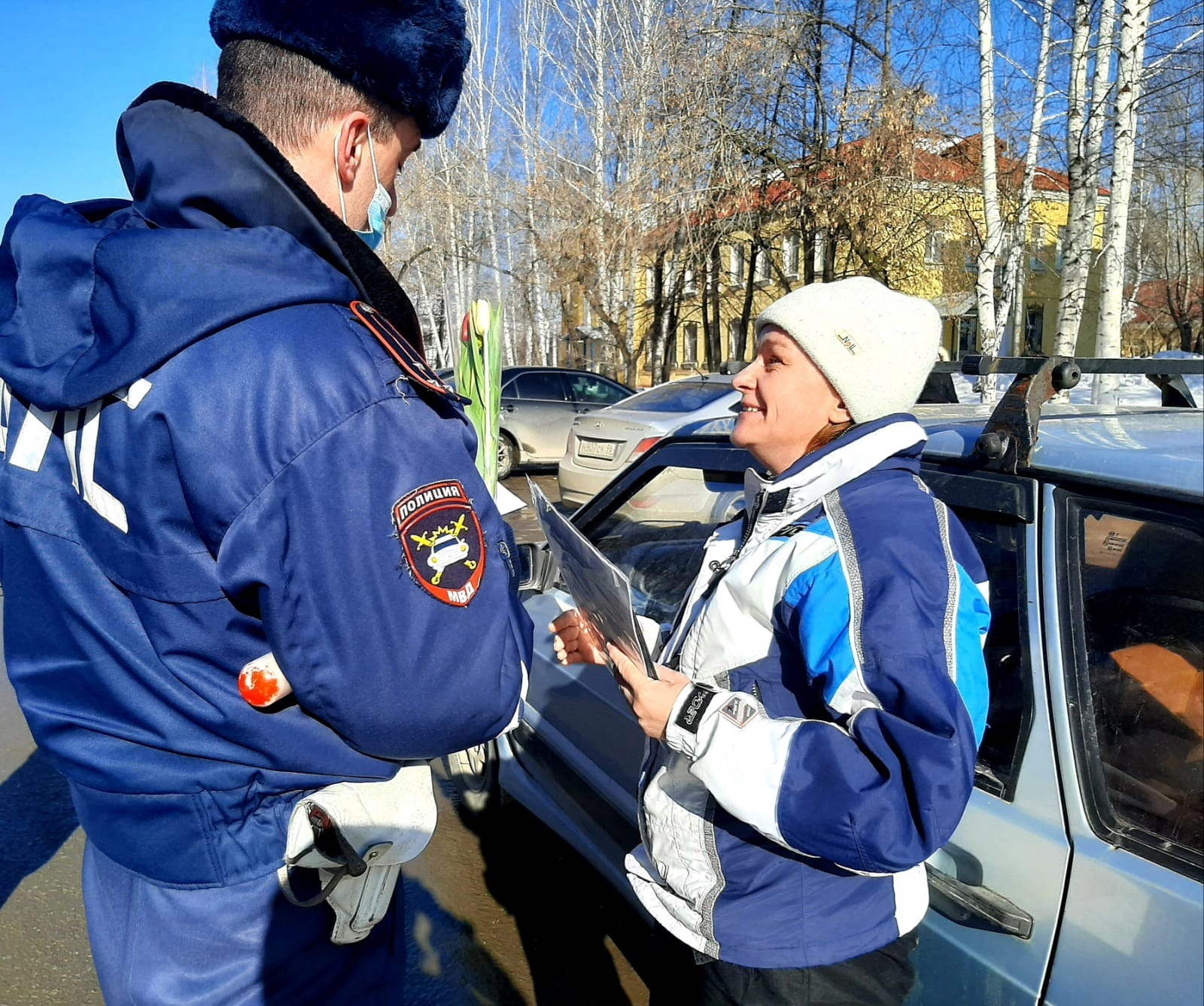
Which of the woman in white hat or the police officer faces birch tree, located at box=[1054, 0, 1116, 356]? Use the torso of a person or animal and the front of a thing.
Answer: the police officer

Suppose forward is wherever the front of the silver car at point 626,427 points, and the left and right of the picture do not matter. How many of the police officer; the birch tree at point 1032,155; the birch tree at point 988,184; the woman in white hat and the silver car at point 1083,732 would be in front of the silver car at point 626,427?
2

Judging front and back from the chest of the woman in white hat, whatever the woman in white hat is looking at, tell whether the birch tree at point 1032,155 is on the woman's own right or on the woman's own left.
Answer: on the woman's own right

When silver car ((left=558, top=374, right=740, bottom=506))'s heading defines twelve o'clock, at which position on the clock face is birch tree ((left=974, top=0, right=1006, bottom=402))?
The birch tree is roughly at 12 o'clock from the silver car.

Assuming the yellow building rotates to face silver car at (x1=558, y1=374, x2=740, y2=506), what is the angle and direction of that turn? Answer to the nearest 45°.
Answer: approximately 45° to its left

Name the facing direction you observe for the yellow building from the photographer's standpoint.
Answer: facing the viewer and to the left of the viewer

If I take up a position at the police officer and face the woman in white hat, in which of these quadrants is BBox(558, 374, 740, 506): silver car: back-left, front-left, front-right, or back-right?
front-left

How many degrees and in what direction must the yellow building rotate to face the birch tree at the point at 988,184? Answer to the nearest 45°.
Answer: approximately 45° to its left

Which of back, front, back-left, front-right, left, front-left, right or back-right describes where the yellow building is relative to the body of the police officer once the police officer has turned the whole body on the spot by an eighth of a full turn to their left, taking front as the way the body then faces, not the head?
front-right

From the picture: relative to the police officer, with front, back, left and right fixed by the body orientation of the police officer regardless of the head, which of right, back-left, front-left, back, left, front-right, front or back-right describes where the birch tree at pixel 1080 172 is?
front

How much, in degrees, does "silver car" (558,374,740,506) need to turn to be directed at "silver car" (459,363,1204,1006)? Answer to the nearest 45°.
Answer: approximately 135° to its right

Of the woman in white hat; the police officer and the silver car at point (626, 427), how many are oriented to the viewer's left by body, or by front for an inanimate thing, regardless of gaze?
1

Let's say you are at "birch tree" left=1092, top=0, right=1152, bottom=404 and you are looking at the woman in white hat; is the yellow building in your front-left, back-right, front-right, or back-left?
back-right

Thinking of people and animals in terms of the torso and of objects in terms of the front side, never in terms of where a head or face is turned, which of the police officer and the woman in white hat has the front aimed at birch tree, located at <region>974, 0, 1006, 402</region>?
the police officer

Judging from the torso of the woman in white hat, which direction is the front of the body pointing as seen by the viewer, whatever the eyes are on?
to the viewer's left

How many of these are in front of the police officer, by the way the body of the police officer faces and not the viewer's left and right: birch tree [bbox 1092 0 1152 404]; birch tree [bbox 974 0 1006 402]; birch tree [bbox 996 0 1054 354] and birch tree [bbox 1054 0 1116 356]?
4

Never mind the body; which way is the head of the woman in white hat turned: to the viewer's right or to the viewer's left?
to the viewer's left

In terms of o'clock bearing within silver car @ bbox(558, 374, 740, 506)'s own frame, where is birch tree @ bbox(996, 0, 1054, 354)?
The birch tree is roughly at 12 o'clock from the silver car.
